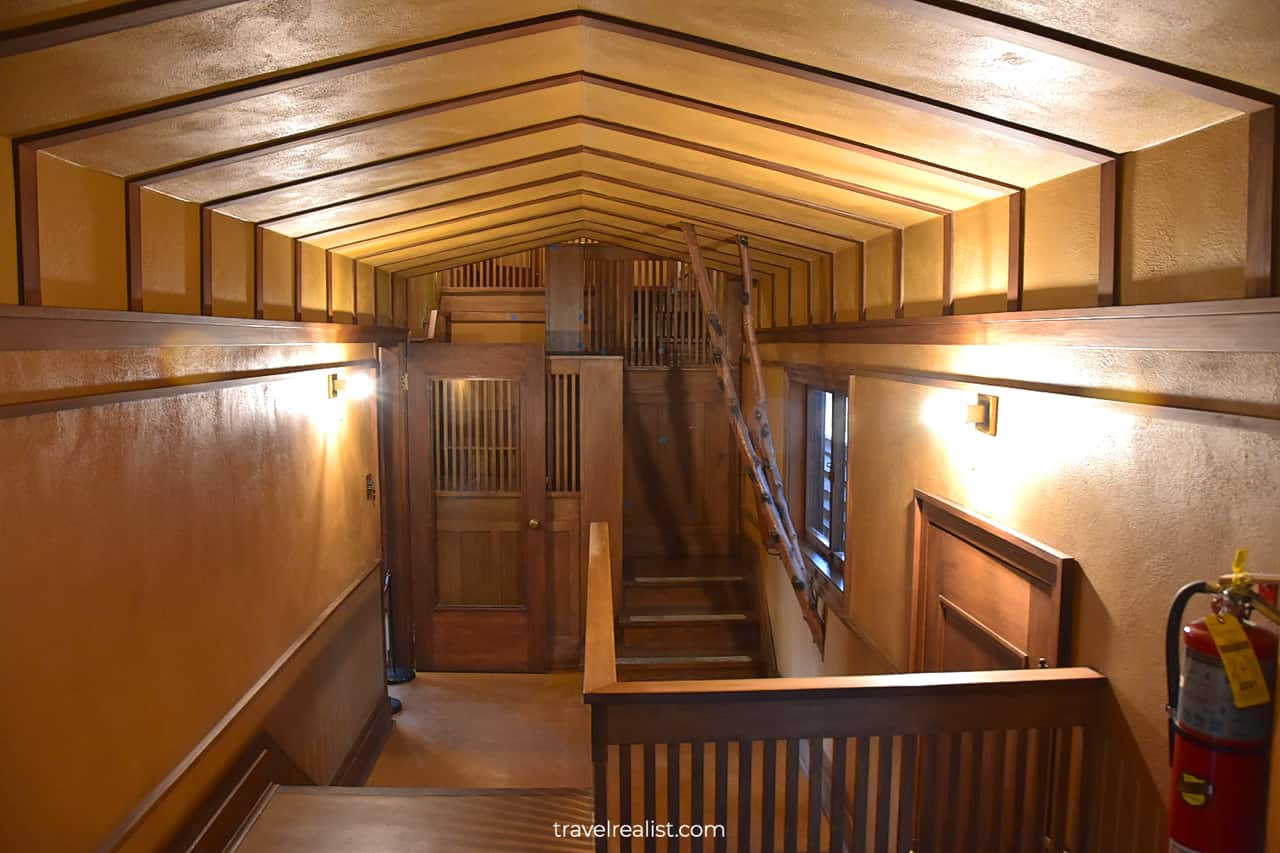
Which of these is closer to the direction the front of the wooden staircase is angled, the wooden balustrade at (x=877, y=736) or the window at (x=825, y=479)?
the wooden balustrade

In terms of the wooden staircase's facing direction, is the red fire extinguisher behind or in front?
in front

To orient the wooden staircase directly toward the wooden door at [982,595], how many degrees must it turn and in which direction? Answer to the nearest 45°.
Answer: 0° — it already faces it

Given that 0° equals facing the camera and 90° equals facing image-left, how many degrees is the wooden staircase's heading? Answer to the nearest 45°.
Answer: approximately 0°

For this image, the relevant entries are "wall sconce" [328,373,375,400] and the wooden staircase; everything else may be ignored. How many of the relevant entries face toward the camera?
1

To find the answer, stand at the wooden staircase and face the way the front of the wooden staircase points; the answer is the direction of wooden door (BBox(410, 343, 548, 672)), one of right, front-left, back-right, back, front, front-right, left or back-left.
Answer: right

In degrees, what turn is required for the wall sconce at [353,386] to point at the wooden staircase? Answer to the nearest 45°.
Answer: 0° — it already faces it

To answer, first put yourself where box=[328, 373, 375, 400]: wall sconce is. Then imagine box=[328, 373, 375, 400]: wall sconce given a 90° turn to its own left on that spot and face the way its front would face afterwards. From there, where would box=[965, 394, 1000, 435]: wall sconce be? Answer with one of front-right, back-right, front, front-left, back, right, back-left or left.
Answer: back-right

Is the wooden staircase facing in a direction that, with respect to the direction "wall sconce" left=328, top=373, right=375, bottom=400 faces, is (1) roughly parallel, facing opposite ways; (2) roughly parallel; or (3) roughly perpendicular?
roughly perpendicular

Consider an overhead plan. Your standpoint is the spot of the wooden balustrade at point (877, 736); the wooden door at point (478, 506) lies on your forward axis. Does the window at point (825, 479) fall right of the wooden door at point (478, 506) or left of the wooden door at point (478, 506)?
right

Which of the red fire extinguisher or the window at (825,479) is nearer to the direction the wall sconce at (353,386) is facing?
the window

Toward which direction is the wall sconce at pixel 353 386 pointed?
to the viewer's right

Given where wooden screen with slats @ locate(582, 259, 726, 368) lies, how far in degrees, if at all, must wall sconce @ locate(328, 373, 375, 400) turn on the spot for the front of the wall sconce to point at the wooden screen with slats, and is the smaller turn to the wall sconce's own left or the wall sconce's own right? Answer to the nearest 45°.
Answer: approximately 45° to the wall sconce's own left

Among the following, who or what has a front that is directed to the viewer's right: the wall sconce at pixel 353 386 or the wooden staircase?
the wall sconce

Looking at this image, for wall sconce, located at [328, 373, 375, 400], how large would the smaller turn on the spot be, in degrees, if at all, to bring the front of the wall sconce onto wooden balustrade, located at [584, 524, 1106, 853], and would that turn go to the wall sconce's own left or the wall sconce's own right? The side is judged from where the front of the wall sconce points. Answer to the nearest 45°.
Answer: approximately 90° to the wall sconce's own right
